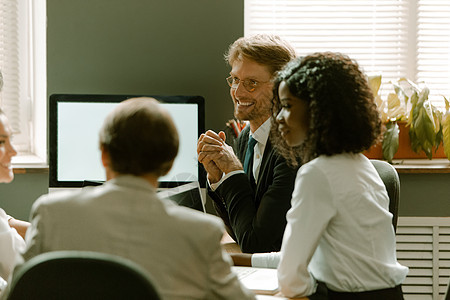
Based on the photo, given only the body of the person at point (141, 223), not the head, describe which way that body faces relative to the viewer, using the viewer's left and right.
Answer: facing away from the viewer

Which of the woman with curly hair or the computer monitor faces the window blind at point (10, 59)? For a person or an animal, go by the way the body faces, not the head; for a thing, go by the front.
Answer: the woman with curly hair

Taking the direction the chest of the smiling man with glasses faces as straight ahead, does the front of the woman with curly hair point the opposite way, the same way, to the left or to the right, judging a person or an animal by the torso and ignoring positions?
to the right

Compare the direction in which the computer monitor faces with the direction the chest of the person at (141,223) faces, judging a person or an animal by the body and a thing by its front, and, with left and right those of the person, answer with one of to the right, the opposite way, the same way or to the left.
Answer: the opposite way

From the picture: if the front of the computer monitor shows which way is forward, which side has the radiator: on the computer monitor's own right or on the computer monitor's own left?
on the computer monitor's own left

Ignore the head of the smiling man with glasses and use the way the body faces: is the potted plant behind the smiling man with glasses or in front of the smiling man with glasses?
behind

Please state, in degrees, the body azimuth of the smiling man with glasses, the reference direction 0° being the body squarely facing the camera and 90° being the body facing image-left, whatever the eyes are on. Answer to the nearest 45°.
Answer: approximately 45°

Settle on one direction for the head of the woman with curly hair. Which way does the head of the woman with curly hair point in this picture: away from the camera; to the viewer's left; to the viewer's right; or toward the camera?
to the viewer's left

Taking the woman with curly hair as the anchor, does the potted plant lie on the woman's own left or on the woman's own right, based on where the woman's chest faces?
on the woman's own right
